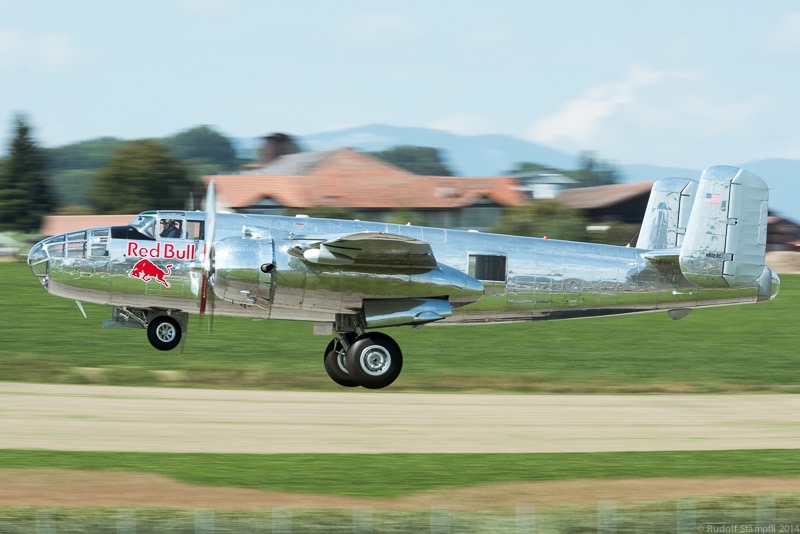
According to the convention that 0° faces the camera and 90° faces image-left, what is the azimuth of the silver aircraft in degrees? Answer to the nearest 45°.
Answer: approximately 90°
